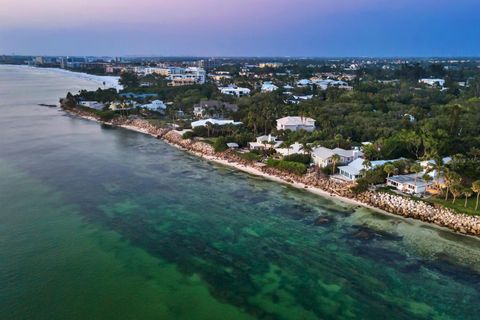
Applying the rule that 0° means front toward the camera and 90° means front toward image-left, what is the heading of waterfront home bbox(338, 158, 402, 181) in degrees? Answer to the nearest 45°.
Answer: approximately 45°

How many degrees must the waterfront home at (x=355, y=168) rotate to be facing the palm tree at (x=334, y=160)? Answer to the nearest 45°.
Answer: approximately 45° to its right

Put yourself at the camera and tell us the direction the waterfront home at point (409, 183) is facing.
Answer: facing the viewer and to the left of the viewer

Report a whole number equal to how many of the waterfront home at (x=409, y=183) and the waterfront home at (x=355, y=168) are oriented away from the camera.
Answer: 0
